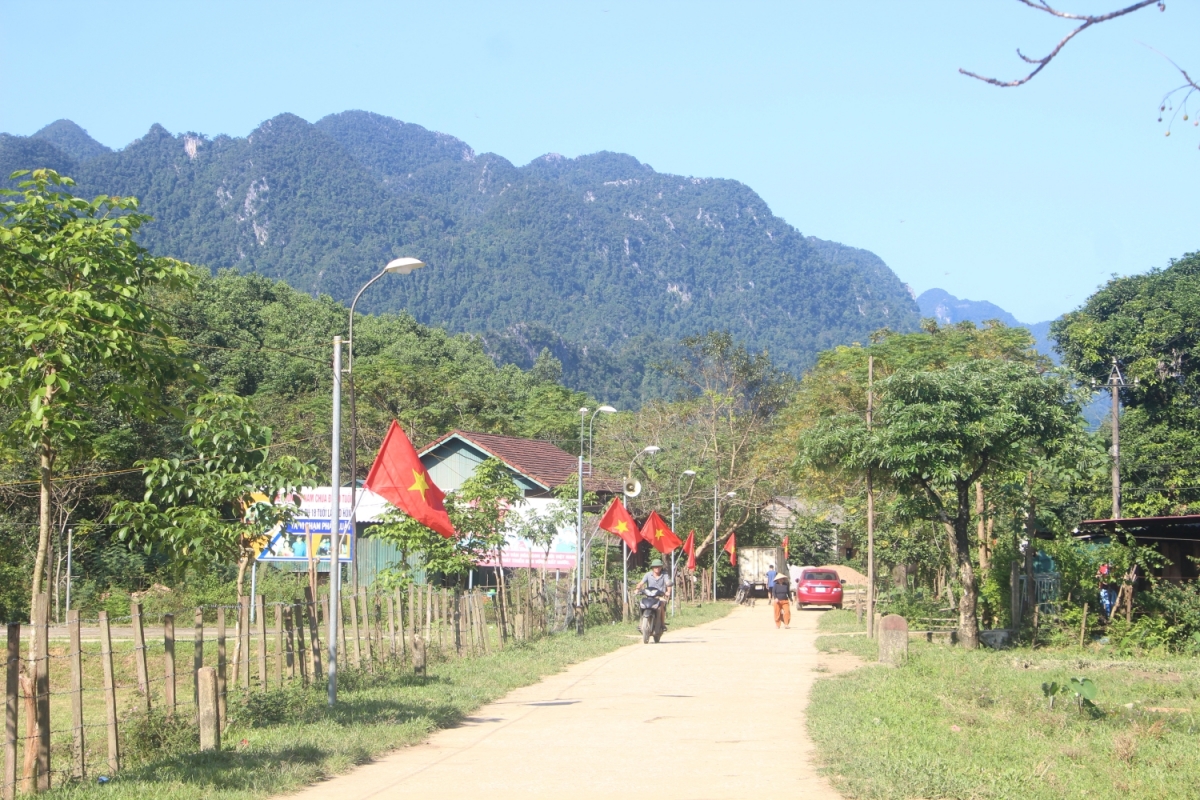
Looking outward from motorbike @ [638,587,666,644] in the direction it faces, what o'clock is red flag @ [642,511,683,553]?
The red flag is roughly at 6 o'clock from the motorbike.

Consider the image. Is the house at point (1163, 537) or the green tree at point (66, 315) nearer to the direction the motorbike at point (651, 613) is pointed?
the green tree

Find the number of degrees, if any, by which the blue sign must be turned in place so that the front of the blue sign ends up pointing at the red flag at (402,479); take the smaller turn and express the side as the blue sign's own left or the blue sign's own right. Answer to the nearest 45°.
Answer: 0° — it already faces it

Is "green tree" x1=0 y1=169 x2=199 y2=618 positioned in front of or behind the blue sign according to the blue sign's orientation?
in front

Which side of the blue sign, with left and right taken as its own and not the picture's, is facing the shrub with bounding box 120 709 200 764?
front

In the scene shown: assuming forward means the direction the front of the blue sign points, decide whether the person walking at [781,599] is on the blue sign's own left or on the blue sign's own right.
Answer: on the blue sign's own left

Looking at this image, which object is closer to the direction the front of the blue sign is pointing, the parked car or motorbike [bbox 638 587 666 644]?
the motorbike

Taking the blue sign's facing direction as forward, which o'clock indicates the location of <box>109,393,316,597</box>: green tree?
The green tree is roughly at 12 o'clock from the blue sign.
